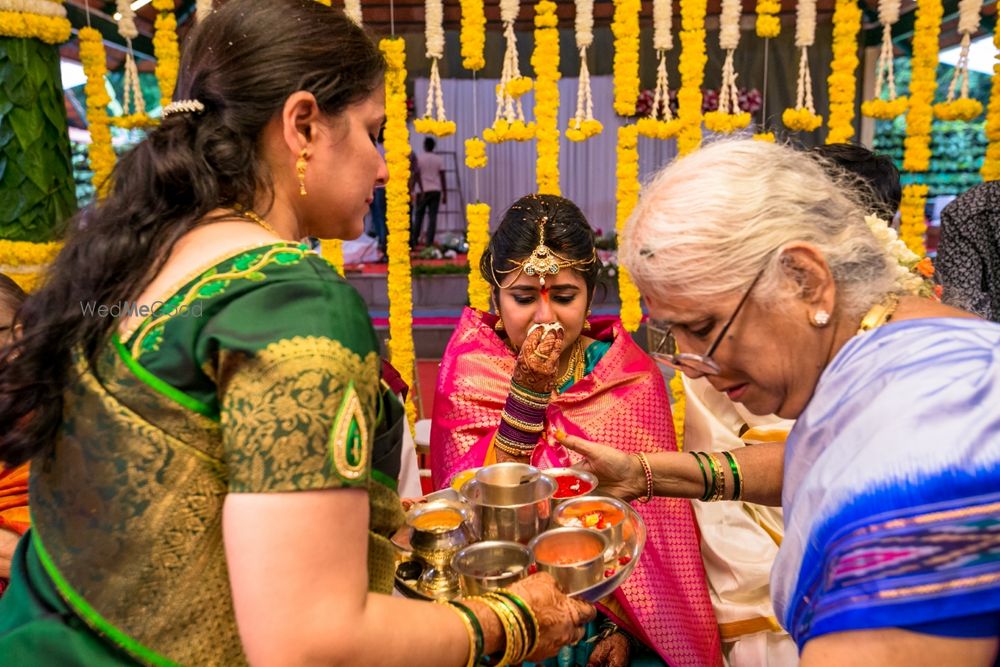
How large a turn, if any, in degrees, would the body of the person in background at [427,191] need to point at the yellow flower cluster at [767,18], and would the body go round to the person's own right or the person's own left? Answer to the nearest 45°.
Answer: approximately 180°

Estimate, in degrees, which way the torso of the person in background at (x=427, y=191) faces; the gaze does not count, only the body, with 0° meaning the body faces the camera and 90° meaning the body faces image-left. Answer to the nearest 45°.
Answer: approximately 180°

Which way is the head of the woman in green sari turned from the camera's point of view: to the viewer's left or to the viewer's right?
to the viewer's right

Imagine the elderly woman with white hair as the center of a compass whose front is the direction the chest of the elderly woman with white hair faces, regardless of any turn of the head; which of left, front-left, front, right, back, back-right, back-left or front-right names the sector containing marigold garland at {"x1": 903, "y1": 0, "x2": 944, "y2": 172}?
right

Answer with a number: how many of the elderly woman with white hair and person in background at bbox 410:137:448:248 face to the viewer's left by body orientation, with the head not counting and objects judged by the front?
1

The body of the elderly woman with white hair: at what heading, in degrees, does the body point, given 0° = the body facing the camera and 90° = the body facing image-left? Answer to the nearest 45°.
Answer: approximately 90°

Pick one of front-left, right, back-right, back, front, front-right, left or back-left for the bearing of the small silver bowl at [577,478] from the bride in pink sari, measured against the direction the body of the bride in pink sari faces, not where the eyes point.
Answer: front

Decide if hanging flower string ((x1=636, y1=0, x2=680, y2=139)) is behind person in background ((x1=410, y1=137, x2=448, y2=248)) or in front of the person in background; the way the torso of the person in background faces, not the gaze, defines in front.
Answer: behind

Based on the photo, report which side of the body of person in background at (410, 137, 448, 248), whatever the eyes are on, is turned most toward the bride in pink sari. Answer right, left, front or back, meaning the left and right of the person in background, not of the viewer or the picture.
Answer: back

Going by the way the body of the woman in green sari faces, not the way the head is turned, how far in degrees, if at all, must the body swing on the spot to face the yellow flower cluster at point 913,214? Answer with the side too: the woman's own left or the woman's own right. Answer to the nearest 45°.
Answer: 0° — they already face it

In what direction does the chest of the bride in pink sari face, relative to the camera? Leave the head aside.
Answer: toward the camera

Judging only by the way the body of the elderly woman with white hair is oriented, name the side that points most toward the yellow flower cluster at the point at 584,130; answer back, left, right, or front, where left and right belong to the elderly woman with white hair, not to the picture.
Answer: right

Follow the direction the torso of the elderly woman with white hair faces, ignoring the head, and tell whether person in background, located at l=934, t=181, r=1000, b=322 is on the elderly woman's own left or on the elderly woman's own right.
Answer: on the elderly woman's own right

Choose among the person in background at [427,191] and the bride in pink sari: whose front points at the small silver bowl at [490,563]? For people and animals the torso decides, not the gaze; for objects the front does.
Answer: the bride in pink sari

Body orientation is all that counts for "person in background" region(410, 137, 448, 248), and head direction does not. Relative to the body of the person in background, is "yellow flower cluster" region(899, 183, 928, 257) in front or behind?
behind
